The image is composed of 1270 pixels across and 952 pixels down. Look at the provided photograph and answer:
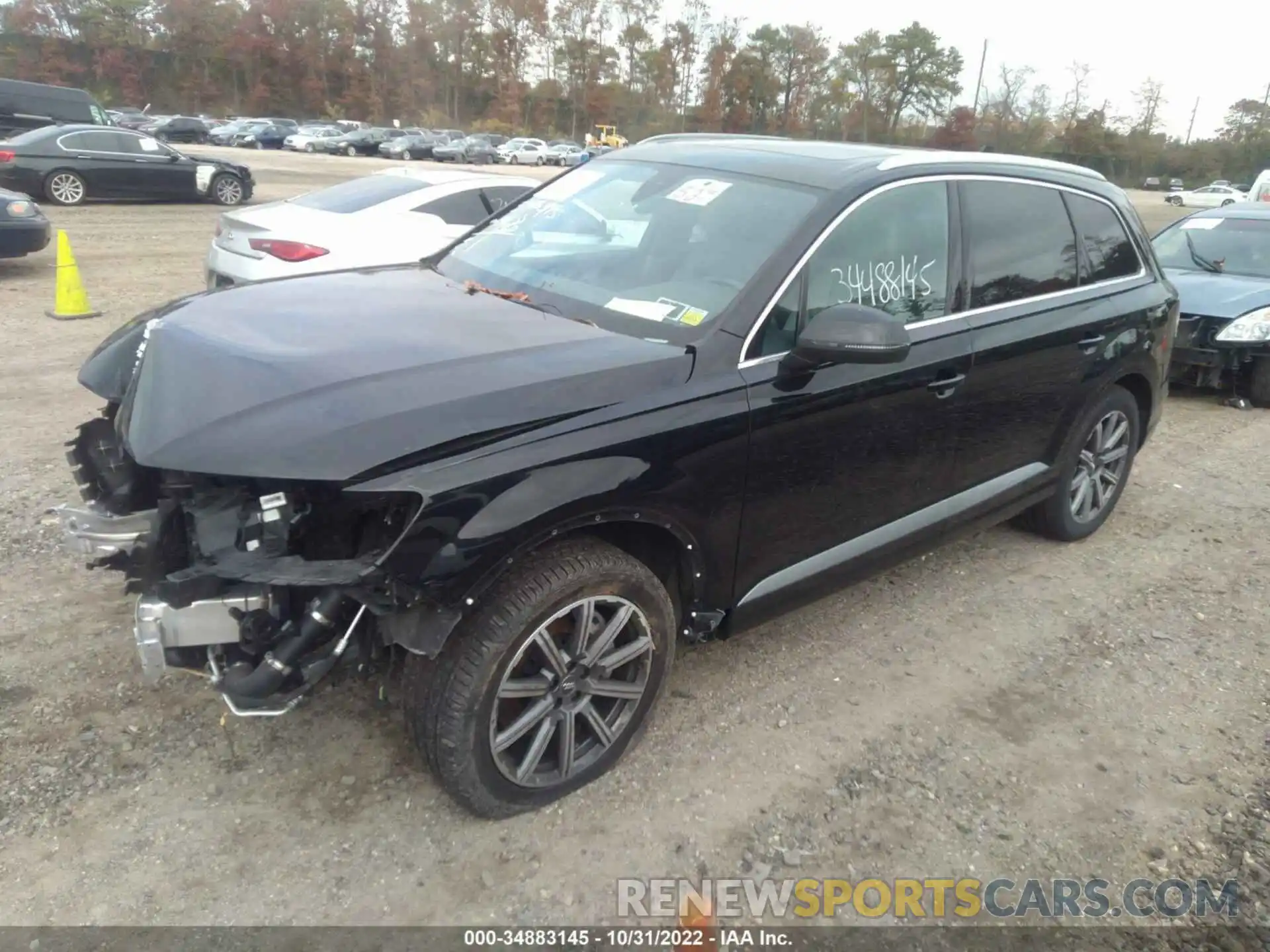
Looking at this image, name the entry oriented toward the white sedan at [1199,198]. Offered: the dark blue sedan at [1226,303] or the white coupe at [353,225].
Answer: the white coupe at [353,225]

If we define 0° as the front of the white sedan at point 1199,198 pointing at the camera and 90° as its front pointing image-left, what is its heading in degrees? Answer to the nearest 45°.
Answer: approximately 90°

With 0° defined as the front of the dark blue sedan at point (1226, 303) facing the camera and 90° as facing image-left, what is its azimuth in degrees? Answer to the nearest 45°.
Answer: approximately 45°

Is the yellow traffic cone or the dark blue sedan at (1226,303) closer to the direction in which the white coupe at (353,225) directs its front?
the dark blue sedan

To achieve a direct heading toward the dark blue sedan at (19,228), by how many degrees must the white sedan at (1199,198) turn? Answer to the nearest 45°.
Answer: approximately 90° to its left

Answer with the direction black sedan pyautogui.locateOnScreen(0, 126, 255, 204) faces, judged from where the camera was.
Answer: facing to the right of the viewer

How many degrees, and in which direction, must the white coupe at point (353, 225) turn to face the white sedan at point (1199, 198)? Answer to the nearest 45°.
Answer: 0° — it already faces it

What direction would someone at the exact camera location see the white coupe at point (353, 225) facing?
facing away from the viewer and to the right of the viewer

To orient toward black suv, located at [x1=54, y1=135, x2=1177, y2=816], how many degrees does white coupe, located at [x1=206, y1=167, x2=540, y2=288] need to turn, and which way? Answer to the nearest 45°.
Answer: approximately 135° to its right

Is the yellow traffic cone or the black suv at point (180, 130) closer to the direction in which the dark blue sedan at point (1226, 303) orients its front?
the yellow traffic cone

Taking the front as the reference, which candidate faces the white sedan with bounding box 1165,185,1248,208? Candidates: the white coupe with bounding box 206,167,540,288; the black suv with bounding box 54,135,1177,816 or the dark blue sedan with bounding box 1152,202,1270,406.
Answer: the white coupe with bounding box 206,167,540,288

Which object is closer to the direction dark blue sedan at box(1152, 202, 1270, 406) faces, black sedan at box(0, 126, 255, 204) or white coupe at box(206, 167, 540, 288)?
the white coupe

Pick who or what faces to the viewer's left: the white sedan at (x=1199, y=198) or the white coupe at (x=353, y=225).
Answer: the white sedan at (x=1199, y=198)

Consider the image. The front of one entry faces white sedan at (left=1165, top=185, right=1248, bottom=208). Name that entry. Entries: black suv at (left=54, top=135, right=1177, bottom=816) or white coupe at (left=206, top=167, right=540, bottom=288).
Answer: white coupe at (left=206, top=167, right=540, bottom=288)
